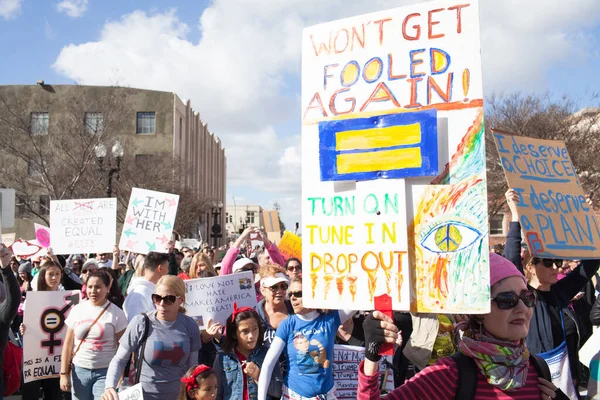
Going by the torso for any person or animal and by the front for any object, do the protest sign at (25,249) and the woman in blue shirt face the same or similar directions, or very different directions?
same or similar directions

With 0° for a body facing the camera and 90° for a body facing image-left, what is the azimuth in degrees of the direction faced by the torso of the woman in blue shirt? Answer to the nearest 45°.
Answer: approximately 0°

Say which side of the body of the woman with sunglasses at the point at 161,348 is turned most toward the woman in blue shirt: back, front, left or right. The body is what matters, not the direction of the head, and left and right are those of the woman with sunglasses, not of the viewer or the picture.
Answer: left

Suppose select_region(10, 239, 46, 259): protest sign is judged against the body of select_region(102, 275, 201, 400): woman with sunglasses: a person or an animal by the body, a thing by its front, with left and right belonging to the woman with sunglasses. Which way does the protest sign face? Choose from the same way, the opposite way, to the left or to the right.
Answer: the same way

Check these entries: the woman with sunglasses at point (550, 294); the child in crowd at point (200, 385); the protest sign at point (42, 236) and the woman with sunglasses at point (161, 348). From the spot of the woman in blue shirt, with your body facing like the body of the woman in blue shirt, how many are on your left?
1

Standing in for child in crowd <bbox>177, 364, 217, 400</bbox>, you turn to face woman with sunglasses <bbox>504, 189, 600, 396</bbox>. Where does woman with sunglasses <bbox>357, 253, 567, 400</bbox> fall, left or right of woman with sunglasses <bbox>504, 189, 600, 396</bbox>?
right

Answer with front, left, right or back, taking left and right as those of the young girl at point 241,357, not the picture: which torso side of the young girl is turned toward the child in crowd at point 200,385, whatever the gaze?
right

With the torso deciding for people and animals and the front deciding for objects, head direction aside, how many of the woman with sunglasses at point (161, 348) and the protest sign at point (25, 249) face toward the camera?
2

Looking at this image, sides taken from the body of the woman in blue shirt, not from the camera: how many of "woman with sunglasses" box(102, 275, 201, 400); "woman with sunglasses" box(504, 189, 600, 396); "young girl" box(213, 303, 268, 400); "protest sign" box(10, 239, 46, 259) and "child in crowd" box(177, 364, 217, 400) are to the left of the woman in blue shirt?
1

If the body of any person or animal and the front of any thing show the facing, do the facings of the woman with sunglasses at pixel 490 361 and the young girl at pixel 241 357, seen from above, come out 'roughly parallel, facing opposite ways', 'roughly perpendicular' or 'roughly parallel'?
roughly parallel

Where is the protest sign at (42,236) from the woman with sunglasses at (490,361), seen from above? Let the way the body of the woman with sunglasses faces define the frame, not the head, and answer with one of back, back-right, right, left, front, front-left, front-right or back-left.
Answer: back

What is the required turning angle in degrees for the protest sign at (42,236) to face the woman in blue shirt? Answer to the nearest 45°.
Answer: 0° — it already faces them

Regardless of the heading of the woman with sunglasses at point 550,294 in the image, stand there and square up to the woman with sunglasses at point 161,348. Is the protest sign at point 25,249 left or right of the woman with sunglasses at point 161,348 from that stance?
right

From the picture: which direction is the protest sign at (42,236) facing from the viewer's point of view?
toward the camera

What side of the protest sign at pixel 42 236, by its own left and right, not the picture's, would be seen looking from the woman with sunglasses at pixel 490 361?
front

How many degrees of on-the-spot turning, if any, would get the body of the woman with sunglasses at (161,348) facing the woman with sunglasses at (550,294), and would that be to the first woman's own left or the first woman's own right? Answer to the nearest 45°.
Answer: approximately 45° to the first woman's own left

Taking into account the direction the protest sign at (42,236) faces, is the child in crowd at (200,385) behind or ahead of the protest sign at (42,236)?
ahead

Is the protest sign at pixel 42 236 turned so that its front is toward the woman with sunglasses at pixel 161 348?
yes

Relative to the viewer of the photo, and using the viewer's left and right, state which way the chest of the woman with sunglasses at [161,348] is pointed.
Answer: facing the viewer
